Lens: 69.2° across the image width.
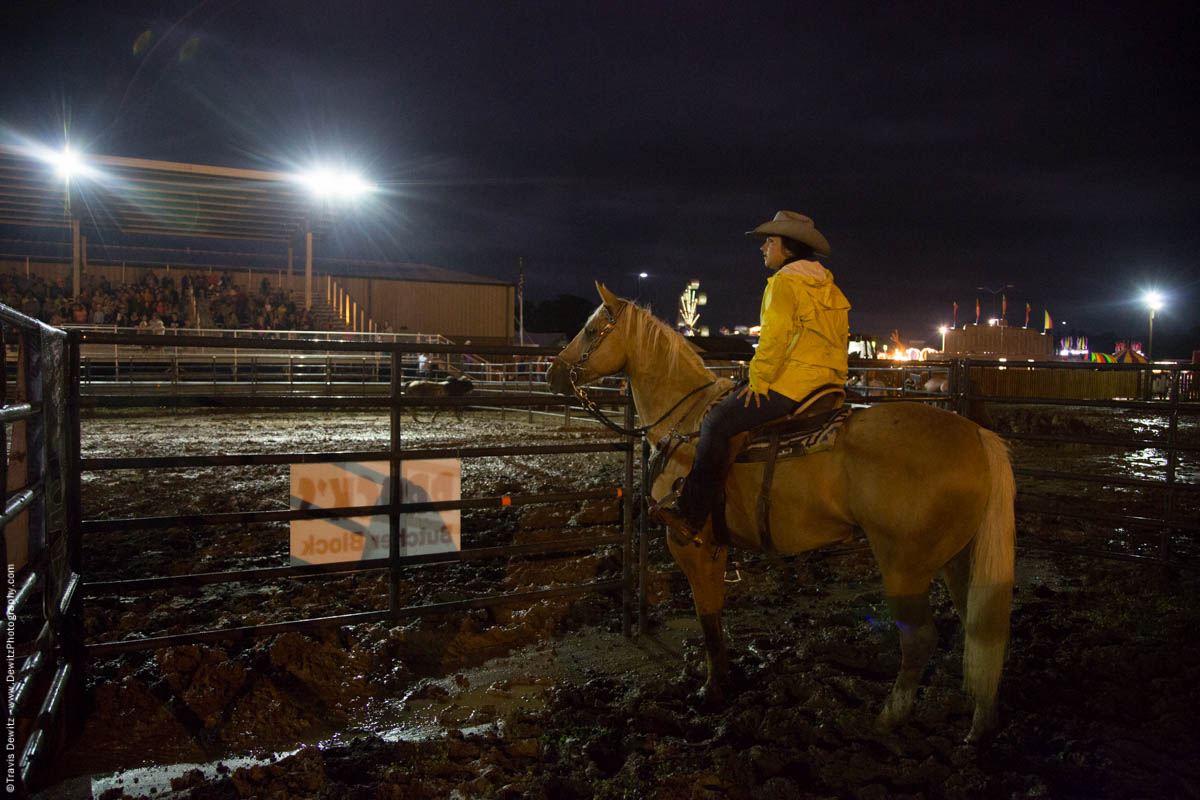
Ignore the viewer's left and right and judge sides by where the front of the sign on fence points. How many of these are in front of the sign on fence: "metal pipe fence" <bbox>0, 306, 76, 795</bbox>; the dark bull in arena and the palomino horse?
1

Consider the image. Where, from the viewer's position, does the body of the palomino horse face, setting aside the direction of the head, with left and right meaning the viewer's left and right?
facing away from the viewer and to the left of the viewer

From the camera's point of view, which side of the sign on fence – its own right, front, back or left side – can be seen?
back

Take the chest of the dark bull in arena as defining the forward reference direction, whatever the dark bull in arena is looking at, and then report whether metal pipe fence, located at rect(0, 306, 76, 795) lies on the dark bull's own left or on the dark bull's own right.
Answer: on the dark bull's own right

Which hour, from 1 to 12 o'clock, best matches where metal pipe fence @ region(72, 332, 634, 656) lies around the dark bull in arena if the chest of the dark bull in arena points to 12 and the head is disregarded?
The metal pipe fence is roughly at 3 o'clock from the dark bull in arena.

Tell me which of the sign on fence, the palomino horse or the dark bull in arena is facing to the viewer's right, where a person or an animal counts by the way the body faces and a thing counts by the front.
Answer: the dark bull in arena

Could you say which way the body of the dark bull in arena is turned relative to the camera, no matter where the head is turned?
to the viewer's right

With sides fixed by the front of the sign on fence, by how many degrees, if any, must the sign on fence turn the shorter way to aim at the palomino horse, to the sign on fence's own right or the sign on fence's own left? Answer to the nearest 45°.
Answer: approximately 135° to the sign on fence's own right

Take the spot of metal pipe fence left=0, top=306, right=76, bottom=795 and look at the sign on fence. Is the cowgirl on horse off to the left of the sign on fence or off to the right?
right

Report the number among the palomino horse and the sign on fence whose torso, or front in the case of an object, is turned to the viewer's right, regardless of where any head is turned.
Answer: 0

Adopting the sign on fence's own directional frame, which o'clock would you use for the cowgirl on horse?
The cowgirl on horse is roughly at 4 o'clock from the sign on fence.
